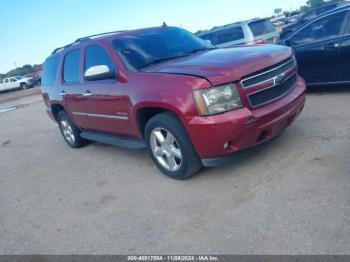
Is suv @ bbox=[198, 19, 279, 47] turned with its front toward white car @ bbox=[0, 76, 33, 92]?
yes

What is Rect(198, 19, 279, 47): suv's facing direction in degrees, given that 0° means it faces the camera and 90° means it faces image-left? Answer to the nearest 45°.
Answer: approximately 135°

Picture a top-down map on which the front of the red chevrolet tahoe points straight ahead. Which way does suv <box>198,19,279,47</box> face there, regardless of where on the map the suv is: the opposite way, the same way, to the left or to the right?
the opposite way

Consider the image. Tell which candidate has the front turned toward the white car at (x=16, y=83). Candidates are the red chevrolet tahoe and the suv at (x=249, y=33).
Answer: the suv

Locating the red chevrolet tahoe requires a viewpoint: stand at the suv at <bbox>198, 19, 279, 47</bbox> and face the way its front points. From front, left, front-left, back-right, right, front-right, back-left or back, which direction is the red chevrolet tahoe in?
back-left

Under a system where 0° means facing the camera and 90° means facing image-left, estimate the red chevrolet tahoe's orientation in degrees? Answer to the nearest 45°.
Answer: approximately 315°

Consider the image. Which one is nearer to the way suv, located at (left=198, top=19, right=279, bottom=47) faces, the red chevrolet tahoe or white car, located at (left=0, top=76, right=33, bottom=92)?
the white car

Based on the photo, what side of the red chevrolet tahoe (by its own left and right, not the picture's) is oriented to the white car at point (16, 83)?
back

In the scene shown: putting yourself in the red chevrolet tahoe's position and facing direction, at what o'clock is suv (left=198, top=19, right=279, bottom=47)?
The suv is roughly at 8 o'clock from the red chevrolet tahoe.
